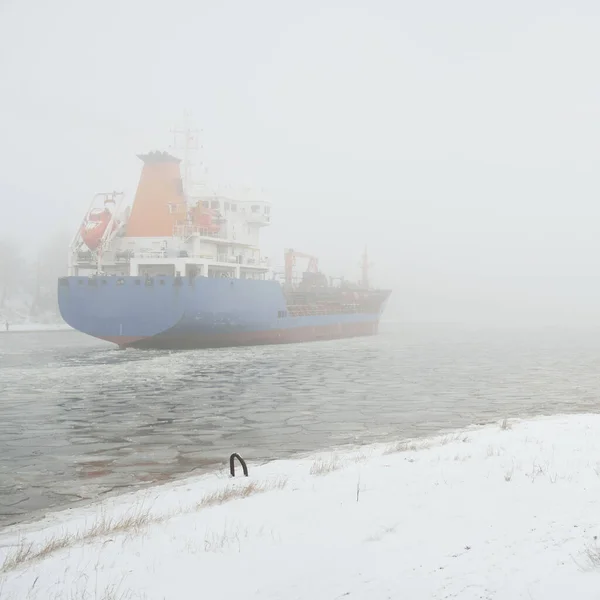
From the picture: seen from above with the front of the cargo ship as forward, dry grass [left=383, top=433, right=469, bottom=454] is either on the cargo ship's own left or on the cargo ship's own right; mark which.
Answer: on the cargo ship's own right

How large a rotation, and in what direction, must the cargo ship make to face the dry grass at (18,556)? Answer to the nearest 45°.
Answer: approximately 135° to its right

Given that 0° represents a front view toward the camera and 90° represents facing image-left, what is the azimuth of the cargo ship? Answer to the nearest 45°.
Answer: approximately 225°

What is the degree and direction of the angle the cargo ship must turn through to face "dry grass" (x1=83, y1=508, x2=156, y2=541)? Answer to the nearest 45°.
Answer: approximately 135° to its right

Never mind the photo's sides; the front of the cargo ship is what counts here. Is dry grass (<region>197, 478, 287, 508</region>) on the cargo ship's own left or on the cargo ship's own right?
on the cargo ship's own right

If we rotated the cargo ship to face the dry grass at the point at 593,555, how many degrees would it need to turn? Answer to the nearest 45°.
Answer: approximately 135° to its right

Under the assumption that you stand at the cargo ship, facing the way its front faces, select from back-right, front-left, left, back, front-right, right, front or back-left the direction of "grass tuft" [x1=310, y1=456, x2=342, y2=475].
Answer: back-right

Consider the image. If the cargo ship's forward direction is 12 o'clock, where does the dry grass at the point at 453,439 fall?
The dry grass is roughly at 4 o'clock from the cargo ship.

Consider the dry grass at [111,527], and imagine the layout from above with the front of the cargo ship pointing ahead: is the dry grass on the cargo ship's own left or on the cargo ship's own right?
on the cargo ship's own right
